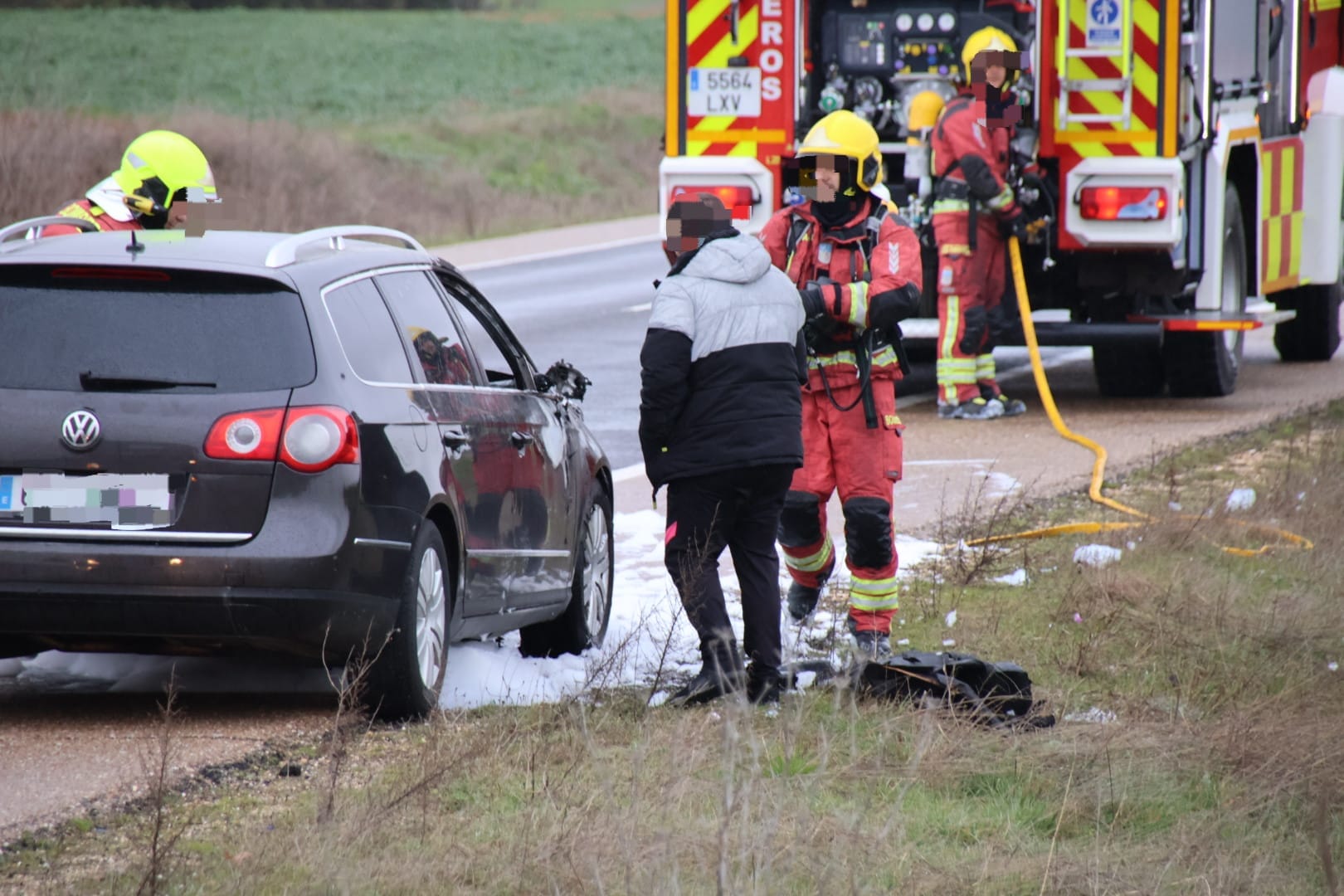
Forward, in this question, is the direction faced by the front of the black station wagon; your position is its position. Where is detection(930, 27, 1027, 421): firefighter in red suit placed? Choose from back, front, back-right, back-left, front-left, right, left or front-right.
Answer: front-right

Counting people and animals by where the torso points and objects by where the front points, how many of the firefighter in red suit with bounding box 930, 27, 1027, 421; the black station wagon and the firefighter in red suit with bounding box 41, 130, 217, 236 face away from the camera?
1

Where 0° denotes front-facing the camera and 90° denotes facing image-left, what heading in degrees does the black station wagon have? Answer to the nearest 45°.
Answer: approximately 180°

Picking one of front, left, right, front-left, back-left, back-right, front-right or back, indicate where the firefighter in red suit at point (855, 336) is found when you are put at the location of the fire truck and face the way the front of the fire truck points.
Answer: back

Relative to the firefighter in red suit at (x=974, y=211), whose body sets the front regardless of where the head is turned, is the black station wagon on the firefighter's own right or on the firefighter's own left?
on the firefighter's own right

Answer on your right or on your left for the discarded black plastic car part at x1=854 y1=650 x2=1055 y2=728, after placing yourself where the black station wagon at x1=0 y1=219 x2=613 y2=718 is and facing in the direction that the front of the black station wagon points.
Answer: on your right

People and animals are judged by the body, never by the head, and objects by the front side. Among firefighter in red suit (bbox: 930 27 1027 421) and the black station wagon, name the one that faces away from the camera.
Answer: the black station wagon

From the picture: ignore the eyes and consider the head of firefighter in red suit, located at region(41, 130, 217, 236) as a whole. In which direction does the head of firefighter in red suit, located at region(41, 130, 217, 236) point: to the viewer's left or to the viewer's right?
to the viewer's right

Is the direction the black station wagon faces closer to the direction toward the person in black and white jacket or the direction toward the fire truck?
the fire truck

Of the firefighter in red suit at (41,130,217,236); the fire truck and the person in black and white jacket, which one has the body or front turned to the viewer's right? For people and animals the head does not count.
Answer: the firefighter in red suit

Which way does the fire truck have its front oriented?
away from the camera

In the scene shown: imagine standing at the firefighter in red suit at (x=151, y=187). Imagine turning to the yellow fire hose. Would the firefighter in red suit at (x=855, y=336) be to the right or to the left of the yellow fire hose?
right

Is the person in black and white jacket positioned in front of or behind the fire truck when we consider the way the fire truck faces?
behind

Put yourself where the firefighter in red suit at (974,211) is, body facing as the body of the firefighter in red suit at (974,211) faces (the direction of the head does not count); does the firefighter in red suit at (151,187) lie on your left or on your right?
on your right

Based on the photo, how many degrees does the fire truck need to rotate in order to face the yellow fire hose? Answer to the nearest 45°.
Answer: approximately 180°
